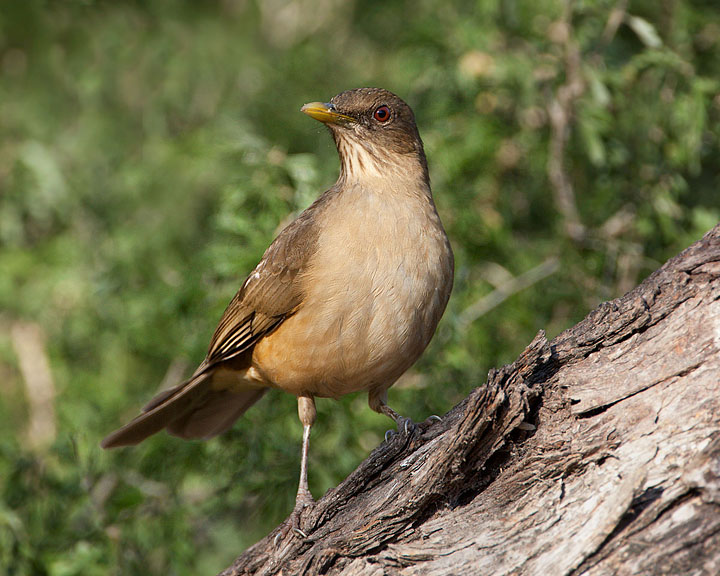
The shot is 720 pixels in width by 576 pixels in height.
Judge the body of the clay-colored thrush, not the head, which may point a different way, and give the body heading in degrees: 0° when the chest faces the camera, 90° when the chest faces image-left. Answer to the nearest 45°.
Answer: approximately 315°
